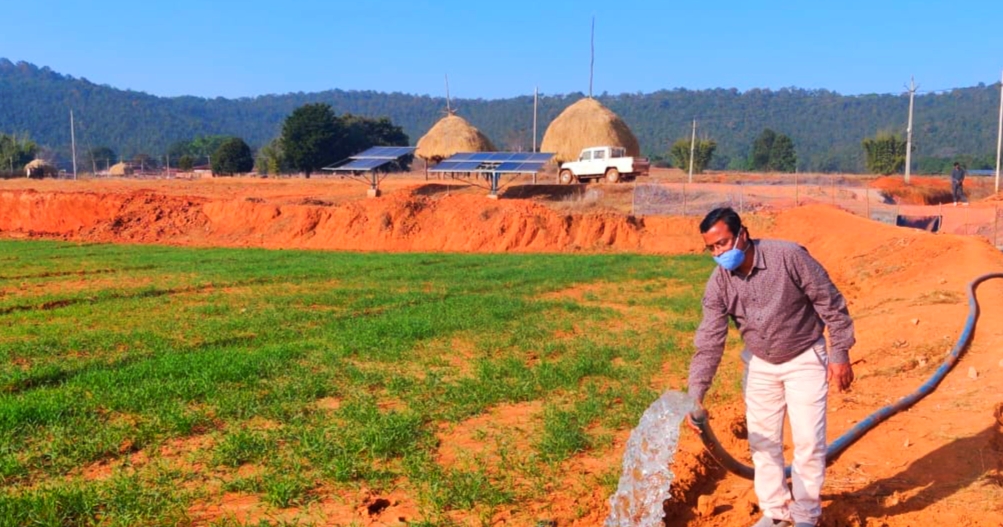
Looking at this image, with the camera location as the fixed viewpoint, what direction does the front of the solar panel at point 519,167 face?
facing the viewer

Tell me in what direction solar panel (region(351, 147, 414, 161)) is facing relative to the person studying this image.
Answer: facing the viewer and to the left of the viewer

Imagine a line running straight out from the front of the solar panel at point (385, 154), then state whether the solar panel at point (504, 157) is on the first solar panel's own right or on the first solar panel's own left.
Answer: on the first solar panel's own left

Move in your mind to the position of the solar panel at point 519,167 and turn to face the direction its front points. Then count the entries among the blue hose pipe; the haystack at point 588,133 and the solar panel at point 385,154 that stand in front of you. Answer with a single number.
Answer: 1

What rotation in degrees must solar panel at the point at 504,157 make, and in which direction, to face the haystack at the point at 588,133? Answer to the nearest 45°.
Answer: approximately 135° to its left

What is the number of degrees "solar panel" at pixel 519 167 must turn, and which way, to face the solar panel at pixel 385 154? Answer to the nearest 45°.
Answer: approximately 135° to its right

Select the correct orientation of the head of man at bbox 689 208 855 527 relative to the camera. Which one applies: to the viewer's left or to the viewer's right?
to the viewer's left

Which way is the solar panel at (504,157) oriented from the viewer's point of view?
toward the camera

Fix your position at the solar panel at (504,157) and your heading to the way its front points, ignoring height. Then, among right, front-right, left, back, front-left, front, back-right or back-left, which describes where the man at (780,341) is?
front

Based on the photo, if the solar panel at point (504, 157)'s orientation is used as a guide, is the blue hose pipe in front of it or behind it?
in front

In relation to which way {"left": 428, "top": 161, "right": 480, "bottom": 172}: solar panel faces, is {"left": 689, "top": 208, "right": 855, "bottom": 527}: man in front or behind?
in front

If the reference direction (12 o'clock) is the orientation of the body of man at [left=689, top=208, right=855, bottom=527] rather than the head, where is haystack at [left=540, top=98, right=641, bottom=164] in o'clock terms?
The haystack is roughly at 4 o'clock from the man.

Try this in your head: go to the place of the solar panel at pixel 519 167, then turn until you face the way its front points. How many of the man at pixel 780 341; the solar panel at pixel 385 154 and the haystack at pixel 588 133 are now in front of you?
1

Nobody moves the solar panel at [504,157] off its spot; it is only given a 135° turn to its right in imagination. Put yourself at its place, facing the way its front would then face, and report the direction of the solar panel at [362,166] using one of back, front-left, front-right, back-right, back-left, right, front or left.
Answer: front-left
